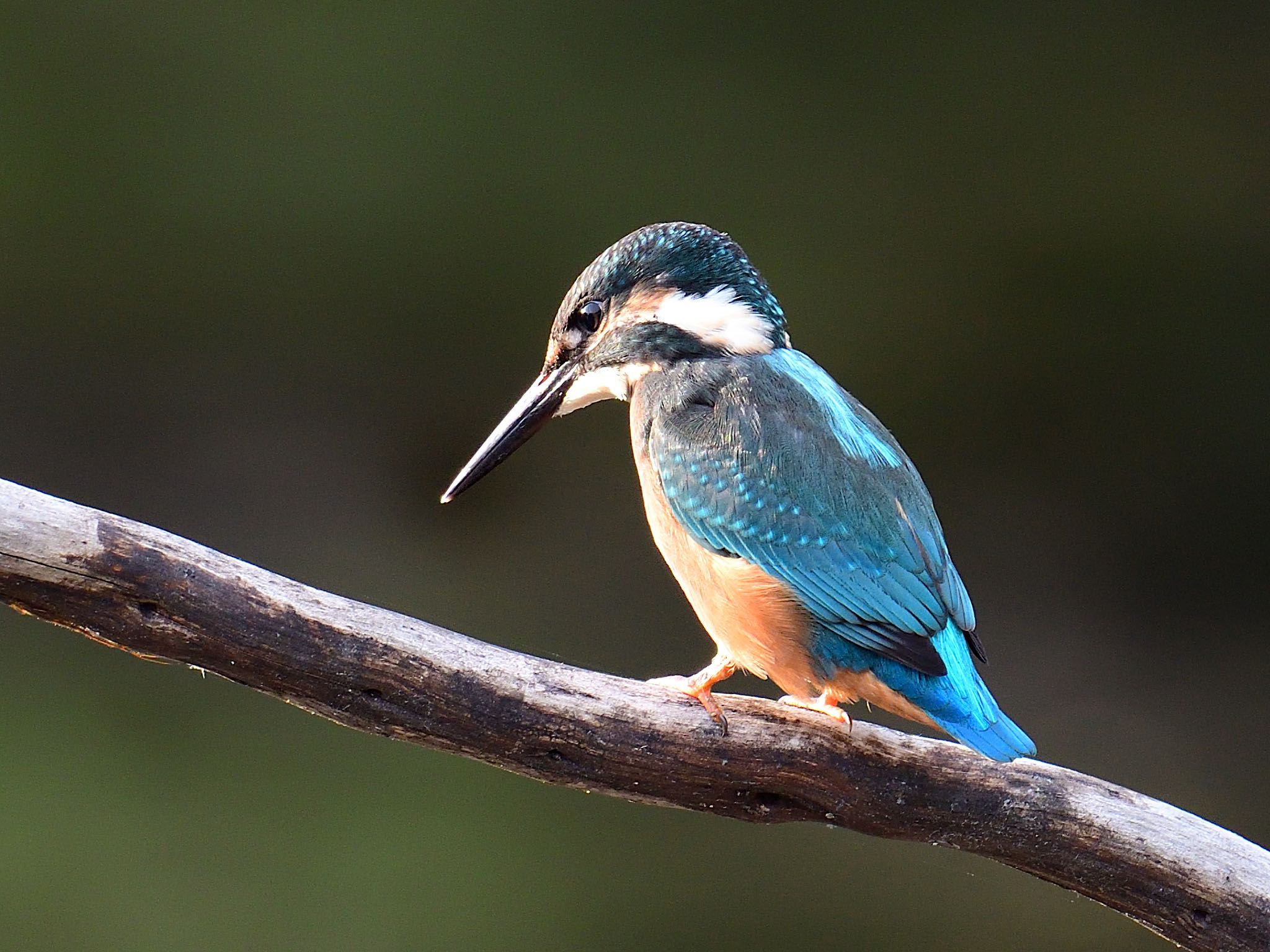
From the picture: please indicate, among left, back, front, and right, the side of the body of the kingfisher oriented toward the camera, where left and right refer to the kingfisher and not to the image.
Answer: left
